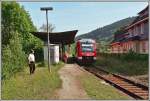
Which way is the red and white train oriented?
toward the camera

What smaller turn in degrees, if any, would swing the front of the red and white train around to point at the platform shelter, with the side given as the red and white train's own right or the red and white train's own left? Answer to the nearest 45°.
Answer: approximately 45° to the red and white train's own right
